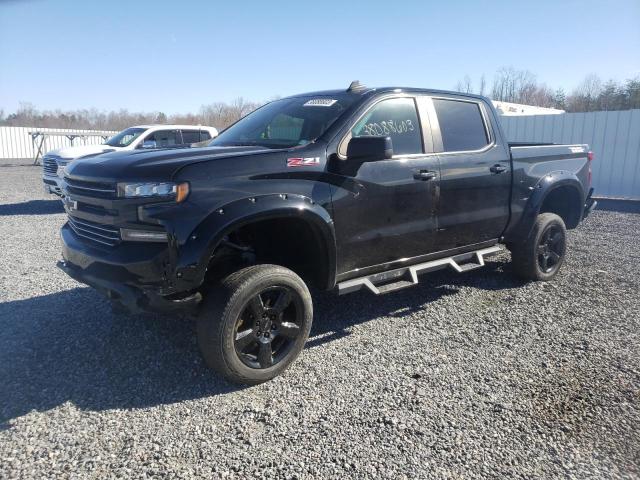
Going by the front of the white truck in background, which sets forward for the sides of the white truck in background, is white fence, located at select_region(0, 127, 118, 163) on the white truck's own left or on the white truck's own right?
on the white truck's own right

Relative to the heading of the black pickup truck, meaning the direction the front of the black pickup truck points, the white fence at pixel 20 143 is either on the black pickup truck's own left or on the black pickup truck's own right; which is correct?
on the black pickup truck's own right

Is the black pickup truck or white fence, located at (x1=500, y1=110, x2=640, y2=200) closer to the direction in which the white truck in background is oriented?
the black pickup truck

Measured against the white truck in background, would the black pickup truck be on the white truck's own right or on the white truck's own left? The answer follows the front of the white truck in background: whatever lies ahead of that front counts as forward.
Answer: on the white truck's own left

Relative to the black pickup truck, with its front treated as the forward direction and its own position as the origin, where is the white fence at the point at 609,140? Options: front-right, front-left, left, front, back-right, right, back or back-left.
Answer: back

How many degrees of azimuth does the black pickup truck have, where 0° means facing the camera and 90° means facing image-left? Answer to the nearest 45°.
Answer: approximately 45°

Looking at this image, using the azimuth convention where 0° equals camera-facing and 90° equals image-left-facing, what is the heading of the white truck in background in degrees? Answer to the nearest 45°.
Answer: approximately 45°

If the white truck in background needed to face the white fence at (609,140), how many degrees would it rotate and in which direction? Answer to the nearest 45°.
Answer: approximately 135° to its left
